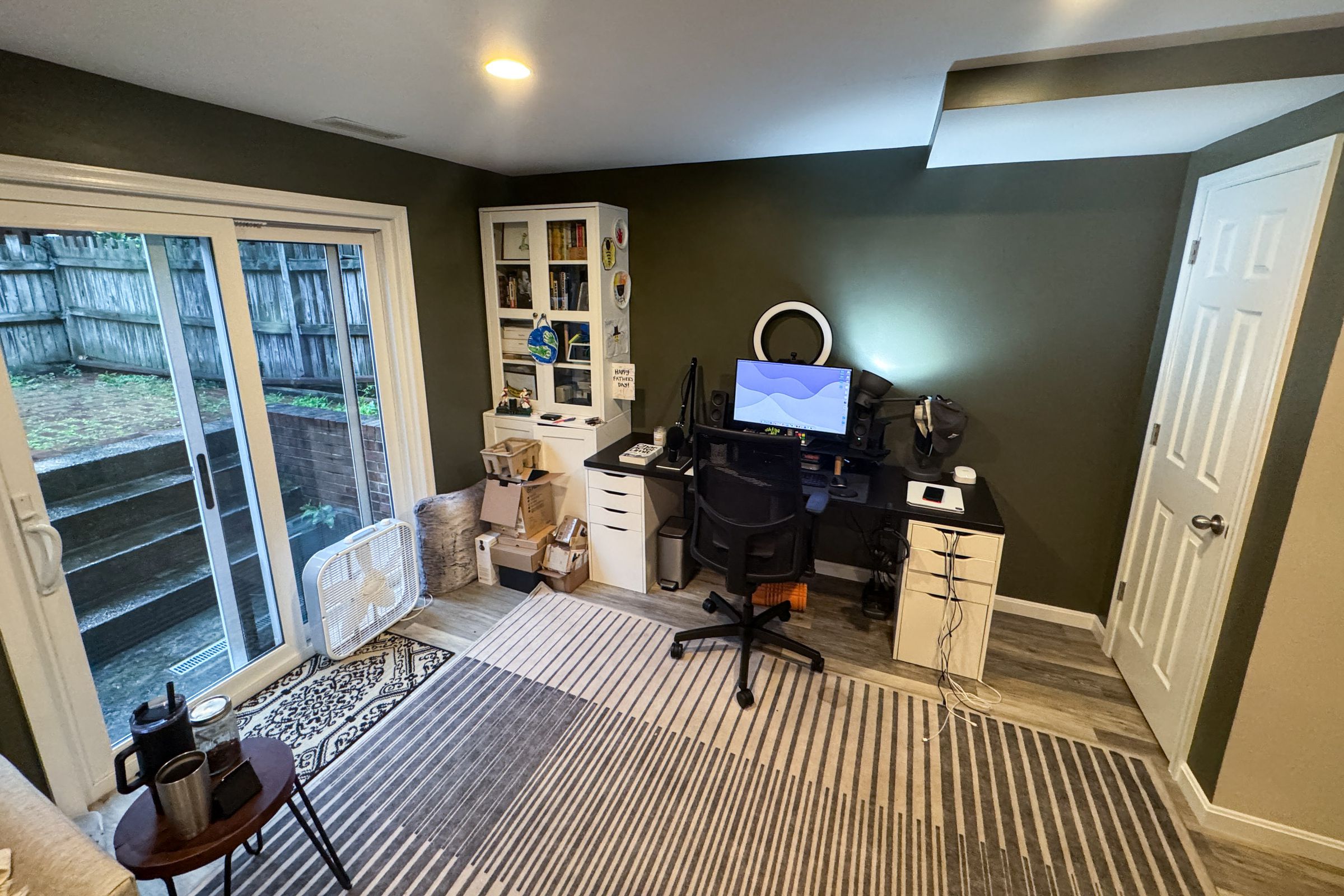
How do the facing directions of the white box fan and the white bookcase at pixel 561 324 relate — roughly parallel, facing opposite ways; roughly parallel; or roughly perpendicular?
roughly perpendicular

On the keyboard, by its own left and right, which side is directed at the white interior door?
left

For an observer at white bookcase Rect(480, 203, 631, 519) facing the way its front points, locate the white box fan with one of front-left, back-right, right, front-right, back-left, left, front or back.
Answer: front

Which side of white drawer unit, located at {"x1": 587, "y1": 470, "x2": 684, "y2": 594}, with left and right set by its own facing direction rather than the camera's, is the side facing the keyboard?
left

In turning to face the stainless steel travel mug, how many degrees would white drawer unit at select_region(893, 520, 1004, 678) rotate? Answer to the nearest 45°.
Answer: approximately 45° to its right

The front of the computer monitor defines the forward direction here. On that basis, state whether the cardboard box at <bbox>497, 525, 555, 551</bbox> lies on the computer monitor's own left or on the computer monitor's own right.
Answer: on the computer monitor's own right

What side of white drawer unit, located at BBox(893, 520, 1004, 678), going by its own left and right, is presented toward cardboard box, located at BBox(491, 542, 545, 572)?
right

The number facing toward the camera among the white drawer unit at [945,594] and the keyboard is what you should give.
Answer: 2

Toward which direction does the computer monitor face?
toward the camera

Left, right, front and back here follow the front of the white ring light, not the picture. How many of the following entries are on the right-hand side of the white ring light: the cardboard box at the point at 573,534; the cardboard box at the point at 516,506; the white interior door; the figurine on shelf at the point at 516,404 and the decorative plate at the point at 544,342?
4

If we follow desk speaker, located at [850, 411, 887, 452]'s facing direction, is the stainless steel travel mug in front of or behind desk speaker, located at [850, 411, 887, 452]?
in front

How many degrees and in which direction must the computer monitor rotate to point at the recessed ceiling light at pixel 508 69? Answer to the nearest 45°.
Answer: approximately 45° to its right

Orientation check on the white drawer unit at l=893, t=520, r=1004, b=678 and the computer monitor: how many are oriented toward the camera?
2

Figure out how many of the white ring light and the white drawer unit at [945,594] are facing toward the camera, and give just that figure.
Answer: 2

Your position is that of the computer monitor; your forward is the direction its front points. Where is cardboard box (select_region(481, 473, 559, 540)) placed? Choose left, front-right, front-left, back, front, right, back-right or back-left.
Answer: right

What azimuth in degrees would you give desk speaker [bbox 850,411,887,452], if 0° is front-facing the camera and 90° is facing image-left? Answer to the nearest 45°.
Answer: approximately 45°

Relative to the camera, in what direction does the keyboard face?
facing the viewer
